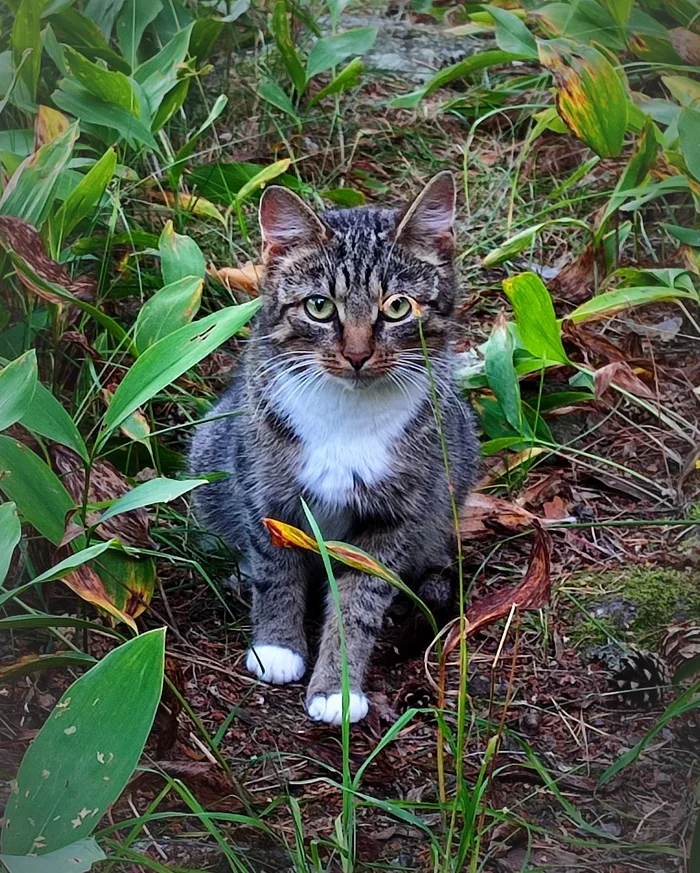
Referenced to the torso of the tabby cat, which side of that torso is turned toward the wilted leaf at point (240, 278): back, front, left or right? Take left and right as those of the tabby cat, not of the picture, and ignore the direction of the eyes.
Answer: back

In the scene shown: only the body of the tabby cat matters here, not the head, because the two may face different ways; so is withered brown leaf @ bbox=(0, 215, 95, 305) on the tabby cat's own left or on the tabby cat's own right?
on the tabby cat's own right

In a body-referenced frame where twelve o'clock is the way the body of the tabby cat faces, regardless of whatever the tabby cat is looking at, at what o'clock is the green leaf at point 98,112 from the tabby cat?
The green leaf is roughly at 5 o'clock from the tabby cat.

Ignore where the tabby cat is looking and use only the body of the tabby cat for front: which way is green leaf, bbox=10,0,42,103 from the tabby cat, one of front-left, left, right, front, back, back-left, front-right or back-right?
back-right

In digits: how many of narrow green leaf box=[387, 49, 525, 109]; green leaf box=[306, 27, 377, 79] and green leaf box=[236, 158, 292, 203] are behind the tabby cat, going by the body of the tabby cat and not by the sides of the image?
3

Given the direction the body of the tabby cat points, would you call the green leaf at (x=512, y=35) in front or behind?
behind

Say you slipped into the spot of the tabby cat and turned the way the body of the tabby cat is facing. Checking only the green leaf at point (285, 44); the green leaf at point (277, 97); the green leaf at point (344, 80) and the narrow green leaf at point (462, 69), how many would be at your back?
4

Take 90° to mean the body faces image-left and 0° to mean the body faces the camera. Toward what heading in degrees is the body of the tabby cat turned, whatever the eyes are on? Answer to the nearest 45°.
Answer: approximately 0°

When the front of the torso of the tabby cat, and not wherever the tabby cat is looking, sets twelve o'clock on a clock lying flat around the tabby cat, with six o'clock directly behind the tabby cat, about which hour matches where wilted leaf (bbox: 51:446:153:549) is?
The wilted leaf is roughly at 2 o'clock from the tabby cat.

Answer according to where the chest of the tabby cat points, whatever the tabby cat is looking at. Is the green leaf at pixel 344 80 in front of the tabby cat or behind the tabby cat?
behind

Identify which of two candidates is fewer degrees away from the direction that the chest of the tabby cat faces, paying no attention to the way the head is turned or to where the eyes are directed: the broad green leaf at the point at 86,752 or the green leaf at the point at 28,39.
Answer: the broad green leaf

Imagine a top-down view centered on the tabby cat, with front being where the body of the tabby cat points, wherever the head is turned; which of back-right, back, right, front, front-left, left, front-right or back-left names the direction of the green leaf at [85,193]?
back-right

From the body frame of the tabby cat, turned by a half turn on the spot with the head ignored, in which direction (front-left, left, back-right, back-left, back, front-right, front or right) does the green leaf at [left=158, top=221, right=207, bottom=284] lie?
front-left

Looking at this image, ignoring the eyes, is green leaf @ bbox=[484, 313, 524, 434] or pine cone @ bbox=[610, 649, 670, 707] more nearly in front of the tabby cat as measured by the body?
the pine cone

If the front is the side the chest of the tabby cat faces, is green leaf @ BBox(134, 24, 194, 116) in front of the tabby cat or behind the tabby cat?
behind

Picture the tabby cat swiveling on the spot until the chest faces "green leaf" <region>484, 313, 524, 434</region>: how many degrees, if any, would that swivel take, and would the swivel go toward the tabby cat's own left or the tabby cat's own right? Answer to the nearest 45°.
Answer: approximately 135° to the tabby cat's own left

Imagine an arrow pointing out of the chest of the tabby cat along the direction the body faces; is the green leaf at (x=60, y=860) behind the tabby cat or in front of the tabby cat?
in front
